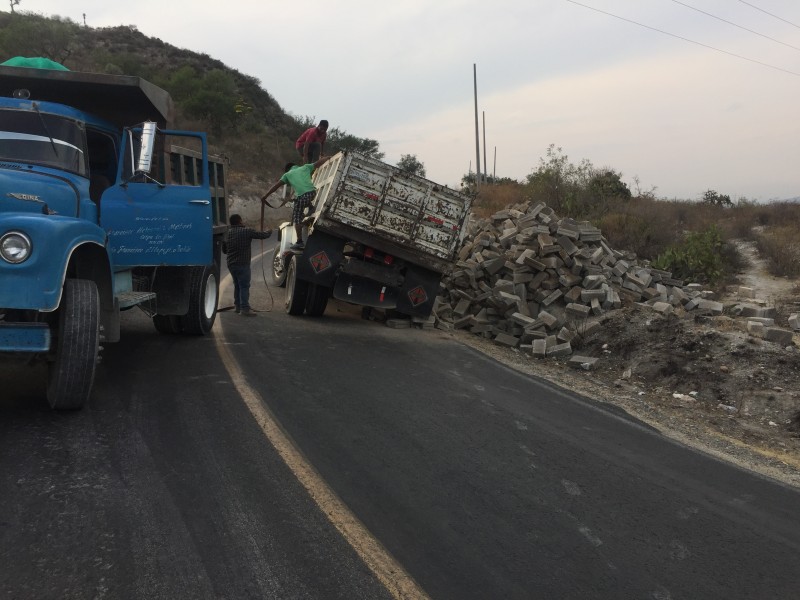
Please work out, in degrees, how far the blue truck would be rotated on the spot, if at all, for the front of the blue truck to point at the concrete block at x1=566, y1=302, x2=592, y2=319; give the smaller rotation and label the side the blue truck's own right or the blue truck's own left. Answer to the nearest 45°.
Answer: approximately 135° to the blue truck's own left

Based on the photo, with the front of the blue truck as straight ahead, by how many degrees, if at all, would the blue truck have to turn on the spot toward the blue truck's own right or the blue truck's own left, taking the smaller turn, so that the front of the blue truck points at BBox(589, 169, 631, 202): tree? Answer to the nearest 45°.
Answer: approximately 180°

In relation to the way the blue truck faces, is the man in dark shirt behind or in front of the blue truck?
behind

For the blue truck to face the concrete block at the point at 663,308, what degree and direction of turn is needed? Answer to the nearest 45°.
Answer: approximately 135° to its left

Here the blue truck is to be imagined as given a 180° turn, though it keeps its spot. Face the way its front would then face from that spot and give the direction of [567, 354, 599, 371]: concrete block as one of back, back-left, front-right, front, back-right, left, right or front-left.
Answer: front-right

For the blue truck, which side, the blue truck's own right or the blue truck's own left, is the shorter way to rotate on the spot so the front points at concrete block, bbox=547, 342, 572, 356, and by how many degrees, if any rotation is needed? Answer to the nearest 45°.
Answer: approximately 135° to the blue truck's own left

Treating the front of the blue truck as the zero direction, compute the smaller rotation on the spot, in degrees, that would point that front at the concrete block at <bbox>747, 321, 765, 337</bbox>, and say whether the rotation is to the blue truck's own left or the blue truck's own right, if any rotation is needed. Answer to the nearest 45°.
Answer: approximately 135° to the blue truck's own left

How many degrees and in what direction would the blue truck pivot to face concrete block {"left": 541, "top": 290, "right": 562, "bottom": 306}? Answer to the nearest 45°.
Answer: approximately 135° to its left

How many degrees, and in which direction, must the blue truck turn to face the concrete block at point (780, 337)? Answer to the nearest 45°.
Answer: approximately 135° to its left

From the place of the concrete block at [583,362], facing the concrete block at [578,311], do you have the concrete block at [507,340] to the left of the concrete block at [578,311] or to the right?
left

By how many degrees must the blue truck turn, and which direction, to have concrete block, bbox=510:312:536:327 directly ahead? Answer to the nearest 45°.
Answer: approximately 135° to its left

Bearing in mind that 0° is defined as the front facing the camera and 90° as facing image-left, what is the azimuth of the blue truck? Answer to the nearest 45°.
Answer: approximately 45°
